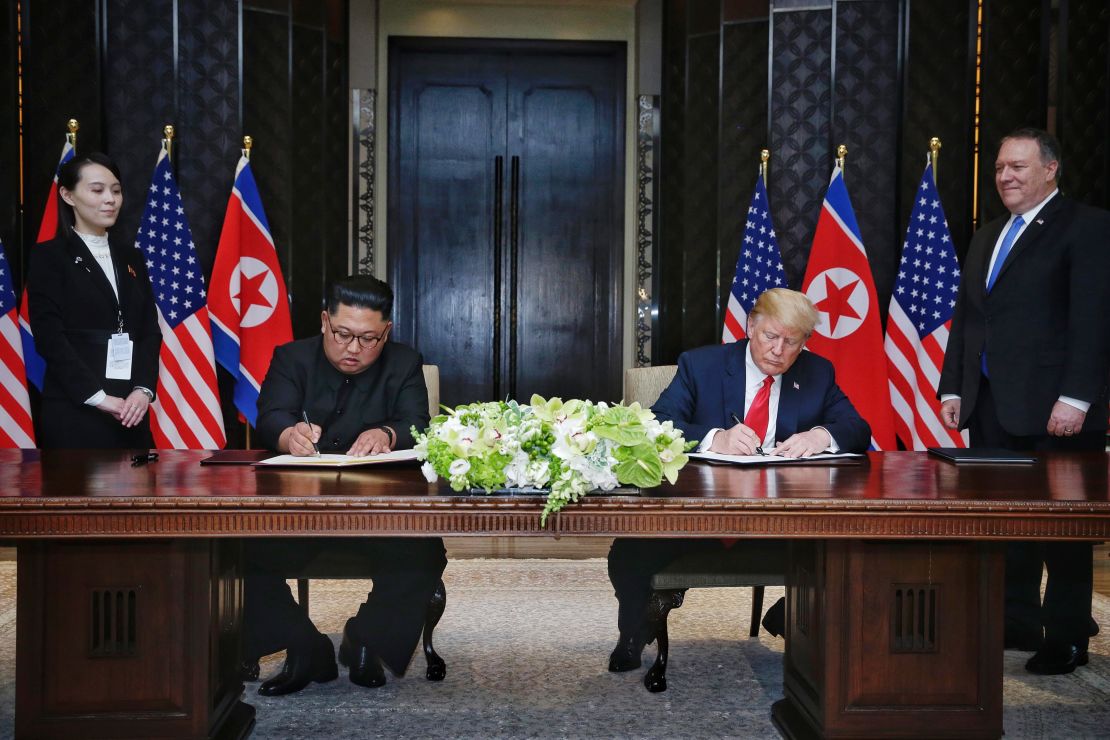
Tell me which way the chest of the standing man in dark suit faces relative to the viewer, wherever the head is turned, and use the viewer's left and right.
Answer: facing the viewer and to the left of the viewer

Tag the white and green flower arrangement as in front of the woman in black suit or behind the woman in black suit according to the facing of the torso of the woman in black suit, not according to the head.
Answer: in front

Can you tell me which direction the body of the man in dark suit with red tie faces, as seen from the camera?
toward the camera

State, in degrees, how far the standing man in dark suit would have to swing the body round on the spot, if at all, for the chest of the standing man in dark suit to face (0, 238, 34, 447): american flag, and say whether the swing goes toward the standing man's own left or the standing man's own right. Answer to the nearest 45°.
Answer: approximately 45° to the standing man's own right

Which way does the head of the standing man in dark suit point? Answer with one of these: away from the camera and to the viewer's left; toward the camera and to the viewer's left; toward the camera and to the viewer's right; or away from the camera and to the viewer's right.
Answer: toward the camera and to the viewer's left

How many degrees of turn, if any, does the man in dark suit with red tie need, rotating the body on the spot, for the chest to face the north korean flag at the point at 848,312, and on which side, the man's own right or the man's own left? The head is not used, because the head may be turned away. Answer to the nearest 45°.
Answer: approximately 180°

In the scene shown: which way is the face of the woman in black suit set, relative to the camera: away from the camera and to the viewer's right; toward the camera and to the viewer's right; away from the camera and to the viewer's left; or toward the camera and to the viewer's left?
toward the camera and to the viewer's right

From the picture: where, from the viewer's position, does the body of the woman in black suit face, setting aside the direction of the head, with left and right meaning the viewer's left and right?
facing the viewer and to the right of the viewer

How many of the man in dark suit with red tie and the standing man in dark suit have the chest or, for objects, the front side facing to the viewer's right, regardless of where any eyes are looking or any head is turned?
0

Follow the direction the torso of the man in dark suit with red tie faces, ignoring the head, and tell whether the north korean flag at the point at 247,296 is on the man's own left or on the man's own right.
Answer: on the man's own right

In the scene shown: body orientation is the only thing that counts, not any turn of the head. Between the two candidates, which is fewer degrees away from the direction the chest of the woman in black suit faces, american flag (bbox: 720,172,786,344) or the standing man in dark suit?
the standing man in dark suit

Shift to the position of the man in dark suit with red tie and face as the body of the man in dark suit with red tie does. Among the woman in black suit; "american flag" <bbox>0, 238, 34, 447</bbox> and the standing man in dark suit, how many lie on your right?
2

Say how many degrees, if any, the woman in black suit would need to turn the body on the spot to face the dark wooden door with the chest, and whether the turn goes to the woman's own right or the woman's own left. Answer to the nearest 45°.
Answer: approximately 90° to the woman's own left

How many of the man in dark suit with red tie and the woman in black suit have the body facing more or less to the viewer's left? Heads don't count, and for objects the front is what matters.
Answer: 0

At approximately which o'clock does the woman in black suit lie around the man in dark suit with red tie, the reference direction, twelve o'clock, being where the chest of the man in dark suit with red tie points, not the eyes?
The woman in black suit is roughly at 3 o'clock from the man in dark suit with red tie.
